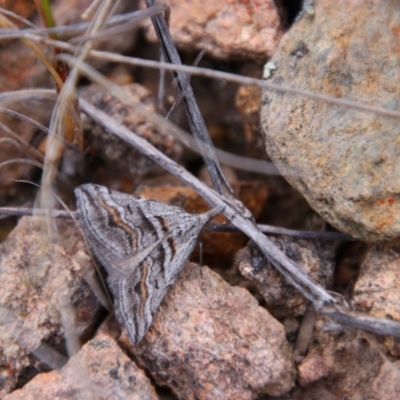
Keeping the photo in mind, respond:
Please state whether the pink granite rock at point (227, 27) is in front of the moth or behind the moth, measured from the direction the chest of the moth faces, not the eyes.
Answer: in front

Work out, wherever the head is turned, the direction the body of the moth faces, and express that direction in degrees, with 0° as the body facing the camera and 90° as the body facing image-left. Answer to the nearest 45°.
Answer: approximately 225°
